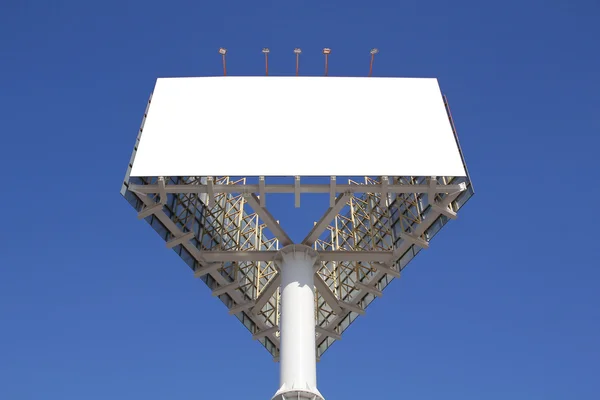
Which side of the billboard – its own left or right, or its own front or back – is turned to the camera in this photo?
front
